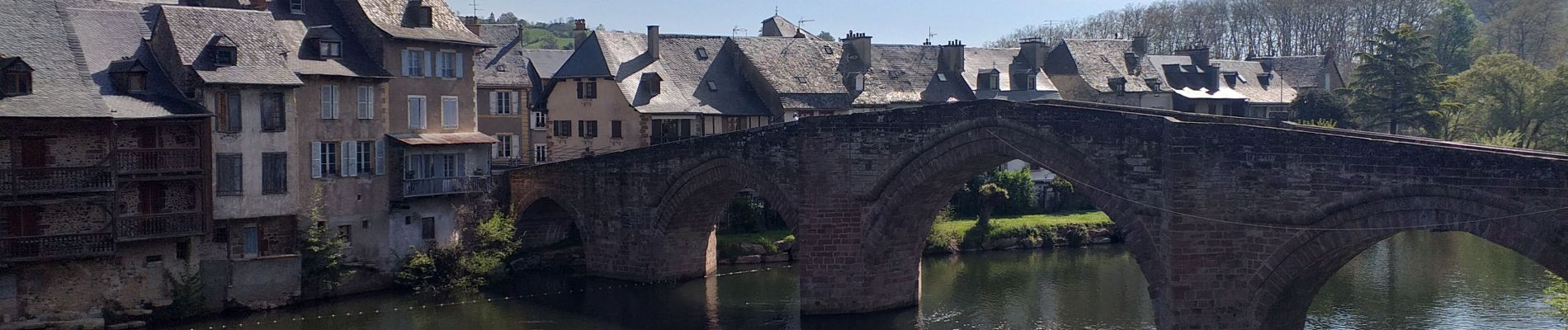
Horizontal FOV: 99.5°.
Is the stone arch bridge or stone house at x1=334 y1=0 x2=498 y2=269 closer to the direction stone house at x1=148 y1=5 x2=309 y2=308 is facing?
the stone arch bridge

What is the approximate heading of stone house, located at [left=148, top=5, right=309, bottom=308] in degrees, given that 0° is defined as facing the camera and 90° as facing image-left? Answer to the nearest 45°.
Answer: approximately 315°

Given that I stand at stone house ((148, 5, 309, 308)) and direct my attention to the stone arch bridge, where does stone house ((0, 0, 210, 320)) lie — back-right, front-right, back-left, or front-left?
back-right

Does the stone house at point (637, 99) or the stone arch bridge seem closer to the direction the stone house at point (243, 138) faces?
the stone arch bridge

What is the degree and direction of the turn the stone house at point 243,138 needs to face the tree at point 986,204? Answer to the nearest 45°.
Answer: approximately 45° to its left

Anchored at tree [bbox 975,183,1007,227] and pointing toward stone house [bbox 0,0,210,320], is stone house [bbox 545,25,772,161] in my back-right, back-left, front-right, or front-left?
front-right

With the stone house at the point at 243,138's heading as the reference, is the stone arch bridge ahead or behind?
ahead

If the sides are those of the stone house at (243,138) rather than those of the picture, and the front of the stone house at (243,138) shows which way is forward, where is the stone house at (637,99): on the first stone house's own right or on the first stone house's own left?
on the first stone house's own left
